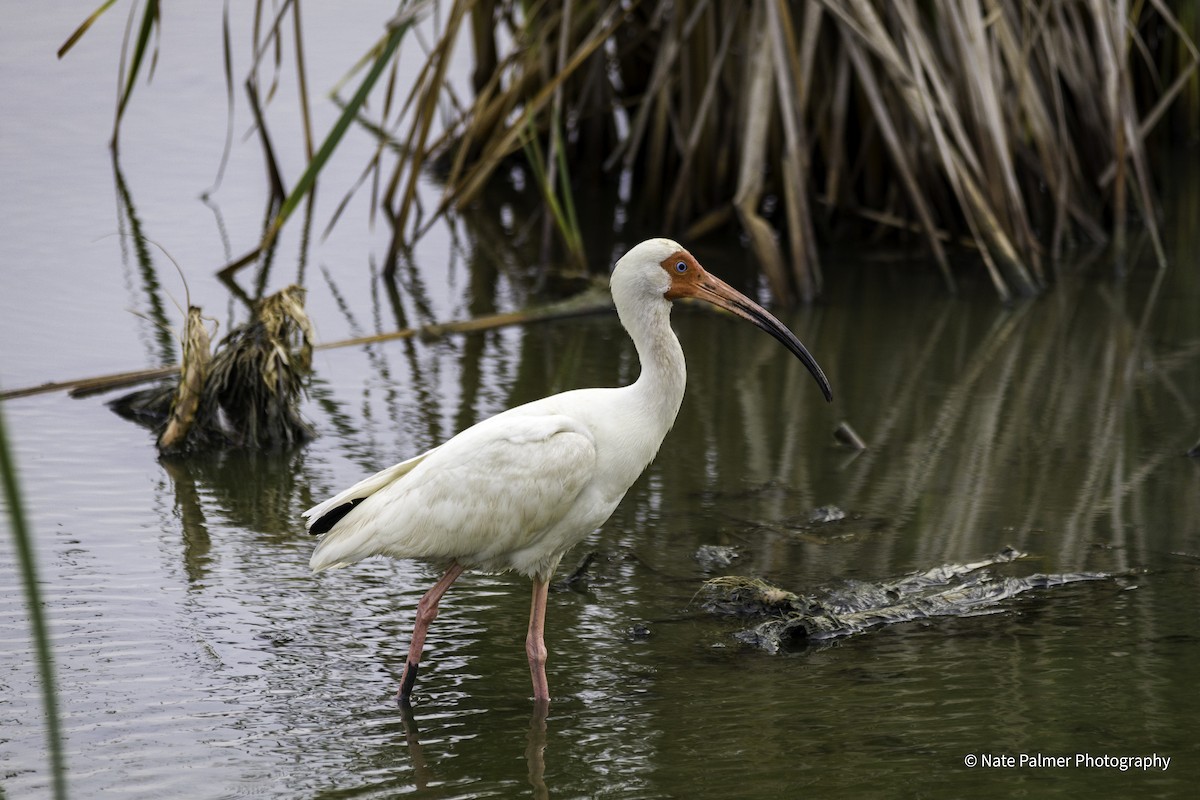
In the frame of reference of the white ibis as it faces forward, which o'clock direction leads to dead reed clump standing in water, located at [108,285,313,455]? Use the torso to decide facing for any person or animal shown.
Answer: The dead reed clump standing in water is roughly at 8 o'clock from the white ibis.

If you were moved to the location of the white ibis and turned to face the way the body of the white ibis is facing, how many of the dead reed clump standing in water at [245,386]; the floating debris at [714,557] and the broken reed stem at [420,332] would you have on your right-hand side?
0

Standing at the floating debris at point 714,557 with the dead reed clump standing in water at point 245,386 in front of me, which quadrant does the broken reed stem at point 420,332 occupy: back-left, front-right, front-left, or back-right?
front-right

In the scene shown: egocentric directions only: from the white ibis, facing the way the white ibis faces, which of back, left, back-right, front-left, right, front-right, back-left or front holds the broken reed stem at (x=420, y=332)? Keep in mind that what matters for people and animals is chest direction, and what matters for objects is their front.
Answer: left

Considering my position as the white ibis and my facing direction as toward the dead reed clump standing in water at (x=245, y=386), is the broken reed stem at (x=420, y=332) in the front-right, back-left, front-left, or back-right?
front-right

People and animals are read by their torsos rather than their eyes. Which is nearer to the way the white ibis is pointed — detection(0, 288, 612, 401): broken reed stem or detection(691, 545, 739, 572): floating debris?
the floating debris

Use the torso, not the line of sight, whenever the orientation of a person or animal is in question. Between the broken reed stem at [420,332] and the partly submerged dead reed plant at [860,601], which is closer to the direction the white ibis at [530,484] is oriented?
the partly submerged dead reed plant

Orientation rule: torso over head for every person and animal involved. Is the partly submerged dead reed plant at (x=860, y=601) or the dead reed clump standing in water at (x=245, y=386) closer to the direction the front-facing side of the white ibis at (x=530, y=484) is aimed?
the partly submerged dead reed plant

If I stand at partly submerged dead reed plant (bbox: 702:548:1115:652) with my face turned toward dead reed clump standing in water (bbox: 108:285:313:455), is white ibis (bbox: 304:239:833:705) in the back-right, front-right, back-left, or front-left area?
front-left

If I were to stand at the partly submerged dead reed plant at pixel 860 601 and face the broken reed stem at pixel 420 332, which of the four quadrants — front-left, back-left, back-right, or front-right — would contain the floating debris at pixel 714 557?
front-left

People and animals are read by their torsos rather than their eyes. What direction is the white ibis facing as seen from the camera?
to the viewer's right

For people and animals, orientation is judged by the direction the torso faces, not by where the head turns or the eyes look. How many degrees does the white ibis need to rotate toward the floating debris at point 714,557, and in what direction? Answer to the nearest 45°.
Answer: approximately 45° to its left

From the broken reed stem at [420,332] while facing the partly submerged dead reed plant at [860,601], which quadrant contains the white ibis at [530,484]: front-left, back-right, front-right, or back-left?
front-right

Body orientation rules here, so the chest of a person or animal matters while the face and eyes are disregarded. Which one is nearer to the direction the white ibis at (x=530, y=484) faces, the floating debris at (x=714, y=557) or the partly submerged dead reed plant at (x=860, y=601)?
the partly submerged dead reed plant

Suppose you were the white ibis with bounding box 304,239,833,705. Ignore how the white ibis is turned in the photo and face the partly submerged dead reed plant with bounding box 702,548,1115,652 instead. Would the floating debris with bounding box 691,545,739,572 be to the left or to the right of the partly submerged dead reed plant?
left

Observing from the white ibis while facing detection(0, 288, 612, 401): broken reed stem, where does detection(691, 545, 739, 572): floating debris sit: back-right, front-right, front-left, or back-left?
front-right

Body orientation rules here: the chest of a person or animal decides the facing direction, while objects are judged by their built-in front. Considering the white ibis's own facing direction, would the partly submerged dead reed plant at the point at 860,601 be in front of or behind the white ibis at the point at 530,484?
in front
